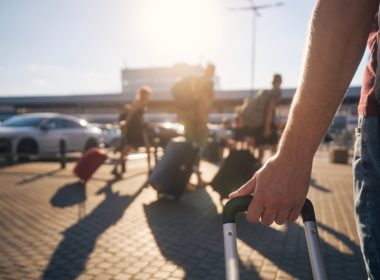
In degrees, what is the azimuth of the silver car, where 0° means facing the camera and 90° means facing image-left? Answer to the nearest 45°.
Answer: approximately 45°

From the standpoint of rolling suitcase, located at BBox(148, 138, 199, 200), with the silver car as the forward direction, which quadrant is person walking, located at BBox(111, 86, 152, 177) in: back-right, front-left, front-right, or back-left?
front-right

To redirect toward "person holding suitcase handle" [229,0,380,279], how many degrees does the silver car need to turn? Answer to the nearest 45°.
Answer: approximately 45° to its left

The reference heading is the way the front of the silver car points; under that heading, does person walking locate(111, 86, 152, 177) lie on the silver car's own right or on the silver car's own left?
on the silver car's own left

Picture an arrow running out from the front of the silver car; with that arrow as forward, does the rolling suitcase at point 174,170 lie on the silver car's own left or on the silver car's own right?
on the silver car's own left
